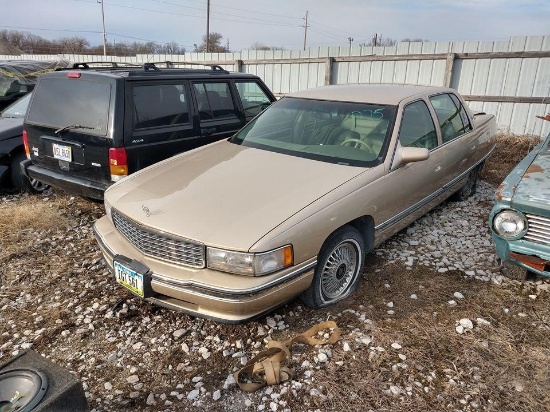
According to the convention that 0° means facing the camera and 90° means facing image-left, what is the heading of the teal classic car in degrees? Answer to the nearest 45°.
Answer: approximately 45°

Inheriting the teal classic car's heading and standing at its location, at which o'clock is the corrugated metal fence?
The corrugated metal fence is roughly at 4 o'clock from the teal classic car.

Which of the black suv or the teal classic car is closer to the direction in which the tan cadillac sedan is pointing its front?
the black suv

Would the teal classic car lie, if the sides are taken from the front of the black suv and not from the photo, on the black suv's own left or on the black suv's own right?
on the black suv's own right

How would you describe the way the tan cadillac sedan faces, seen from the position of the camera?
facing the viewer and to the left of the viewer

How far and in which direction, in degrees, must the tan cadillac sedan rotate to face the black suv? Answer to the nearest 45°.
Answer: approximately 90° to its right

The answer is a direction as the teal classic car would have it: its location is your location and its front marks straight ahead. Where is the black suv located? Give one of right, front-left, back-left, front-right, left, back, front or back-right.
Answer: front-right

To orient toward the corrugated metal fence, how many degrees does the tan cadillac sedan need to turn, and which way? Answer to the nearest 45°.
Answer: approximately 180°

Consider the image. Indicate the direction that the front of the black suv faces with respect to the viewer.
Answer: facing away from the viewer and to the right of the viewer

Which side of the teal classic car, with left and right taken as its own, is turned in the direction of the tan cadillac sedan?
right

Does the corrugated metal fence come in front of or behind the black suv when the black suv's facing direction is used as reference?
in front

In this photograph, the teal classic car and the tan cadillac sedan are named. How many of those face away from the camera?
0

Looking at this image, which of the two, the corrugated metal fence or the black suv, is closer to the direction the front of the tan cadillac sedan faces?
the black suv
